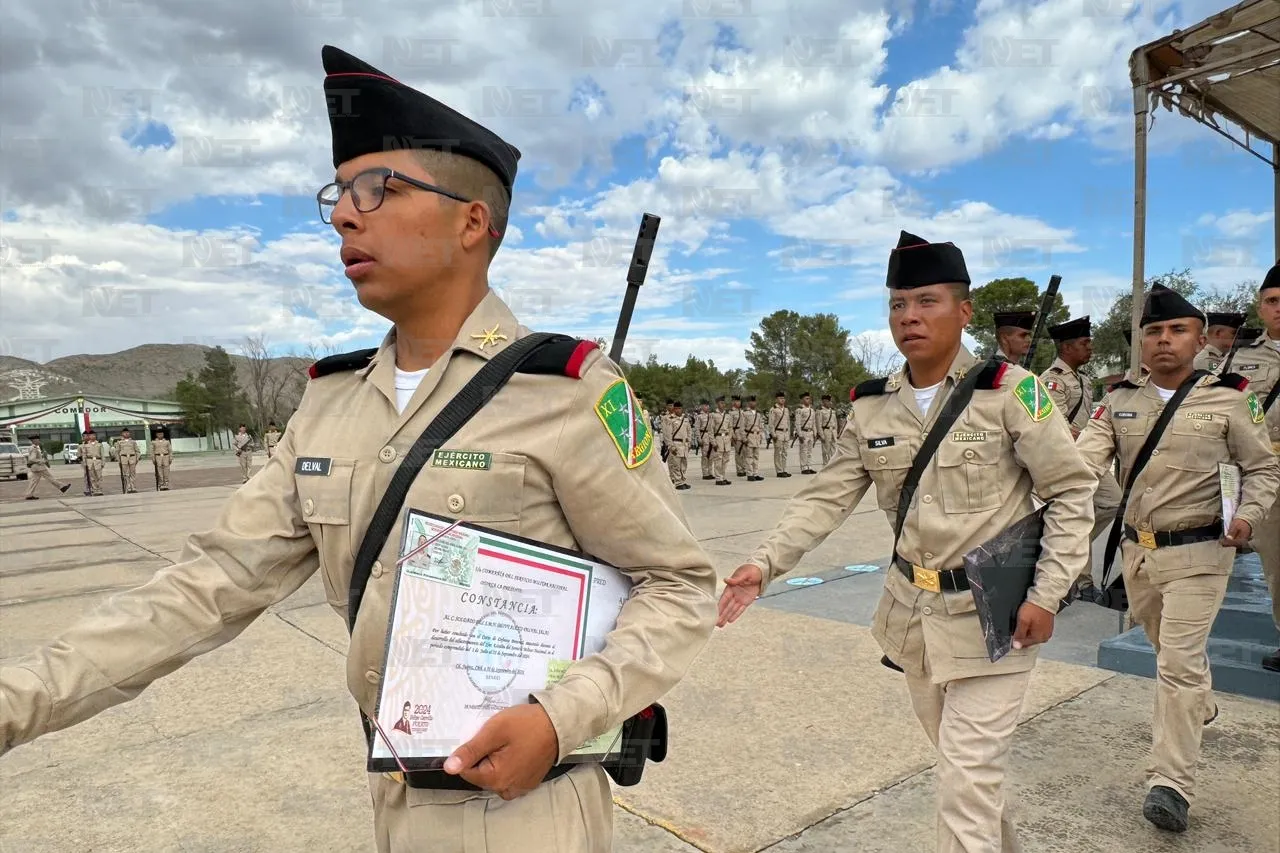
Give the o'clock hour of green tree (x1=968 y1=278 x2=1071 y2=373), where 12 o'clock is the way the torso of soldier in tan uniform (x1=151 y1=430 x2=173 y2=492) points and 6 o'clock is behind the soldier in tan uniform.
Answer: The green tree is roughly at 9 o'clock from the soldier in tan uniform.

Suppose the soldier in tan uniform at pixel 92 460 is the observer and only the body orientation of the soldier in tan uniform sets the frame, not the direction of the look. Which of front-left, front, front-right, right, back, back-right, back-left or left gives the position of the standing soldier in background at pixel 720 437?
front-left

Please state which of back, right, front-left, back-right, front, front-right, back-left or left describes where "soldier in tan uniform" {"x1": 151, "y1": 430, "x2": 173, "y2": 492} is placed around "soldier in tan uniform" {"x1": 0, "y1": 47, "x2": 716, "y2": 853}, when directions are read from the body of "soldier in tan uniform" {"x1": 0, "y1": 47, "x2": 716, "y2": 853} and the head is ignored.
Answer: back-right

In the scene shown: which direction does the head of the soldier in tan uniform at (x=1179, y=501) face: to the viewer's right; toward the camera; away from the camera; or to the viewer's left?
toward the camera

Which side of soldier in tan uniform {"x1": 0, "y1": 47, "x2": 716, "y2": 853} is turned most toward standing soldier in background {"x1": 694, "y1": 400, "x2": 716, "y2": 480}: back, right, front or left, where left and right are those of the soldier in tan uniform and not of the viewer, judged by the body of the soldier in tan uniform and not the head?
back

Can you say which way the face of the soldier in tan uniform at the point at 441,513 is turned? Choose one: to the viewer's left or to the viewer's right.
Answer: to the viewer's left

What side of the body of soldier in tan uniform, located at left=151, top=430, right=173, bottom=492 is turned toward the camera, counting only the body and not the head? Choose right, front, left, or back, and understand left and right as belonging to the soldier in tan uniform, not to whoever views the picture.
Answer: front

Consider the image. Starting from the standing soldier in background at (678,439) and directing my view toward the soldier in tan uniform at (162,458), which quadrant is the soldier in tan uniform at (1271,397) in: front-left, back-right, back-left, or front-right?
back-left

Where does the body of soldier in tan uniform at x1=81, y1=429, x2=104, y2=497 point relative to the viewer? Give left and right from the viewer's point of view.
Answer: facing the viewer

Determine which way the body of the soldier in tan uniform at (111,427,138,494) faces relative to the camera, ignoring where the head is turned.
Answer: toward the camera

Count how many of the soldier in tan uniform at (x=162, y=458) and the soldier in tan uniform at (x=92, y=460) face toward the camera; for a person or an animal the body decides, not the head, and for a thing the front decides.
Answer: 2
